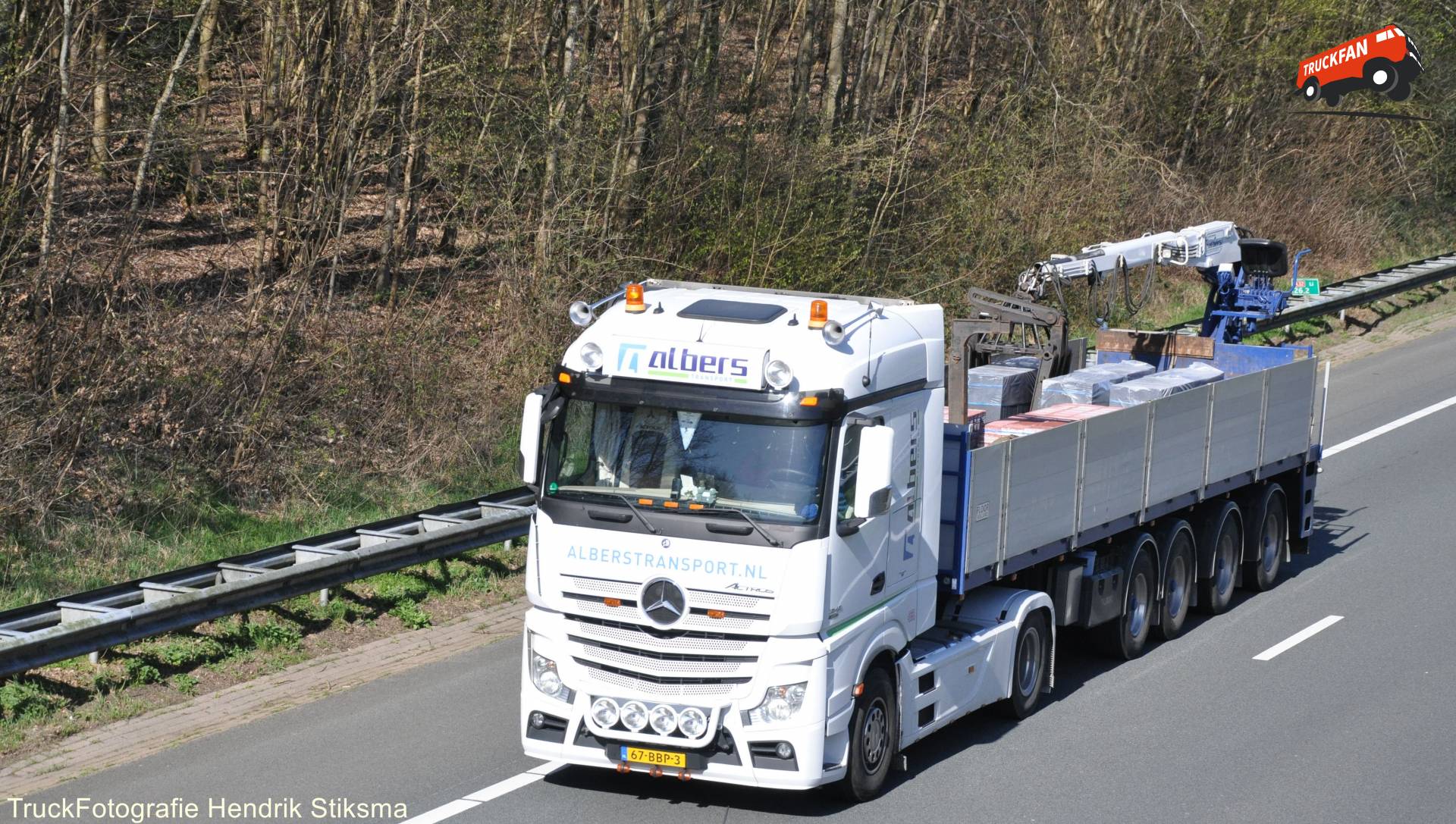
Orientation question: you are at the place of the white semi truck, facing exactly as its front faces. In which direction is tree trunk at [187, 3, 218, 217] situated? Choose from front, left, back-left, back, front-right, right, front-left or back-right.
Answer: right

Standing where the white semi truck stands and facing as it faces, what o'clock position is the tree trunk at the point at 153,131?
The tree trunk is roughly at 3 o'clock from the white semi truck.

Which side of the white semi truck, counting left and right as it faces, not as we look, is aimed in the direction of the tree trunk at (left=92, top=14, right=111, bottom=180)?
right

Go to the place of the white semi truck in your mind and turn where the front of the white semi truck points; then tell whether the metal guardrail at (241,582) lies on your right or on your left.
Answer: on your right

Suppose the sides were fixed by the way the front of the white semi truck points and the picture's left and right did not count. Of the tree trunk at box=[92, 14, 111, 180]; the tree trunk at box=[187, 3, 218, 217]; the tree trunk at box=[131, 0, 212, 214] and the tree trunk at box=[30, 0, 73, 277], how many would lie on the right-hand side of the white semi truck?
4

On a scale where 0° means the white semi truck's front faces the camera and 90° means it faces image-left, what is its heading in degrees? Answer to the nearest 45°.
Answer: approximately 45°
